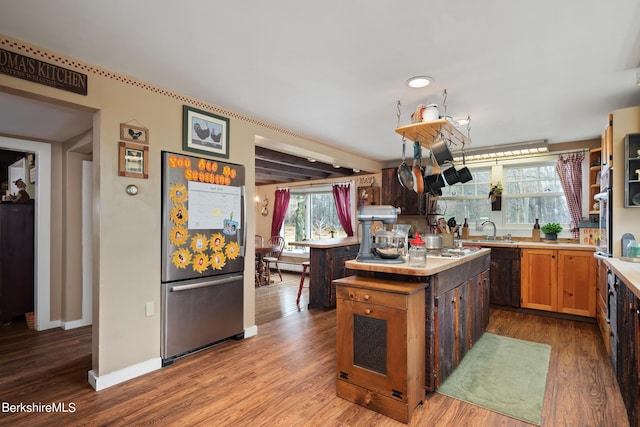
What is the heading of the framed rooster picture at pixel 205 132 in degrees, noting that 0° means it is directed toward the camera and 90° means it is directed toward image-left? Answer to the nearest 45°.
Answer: approximately 315°

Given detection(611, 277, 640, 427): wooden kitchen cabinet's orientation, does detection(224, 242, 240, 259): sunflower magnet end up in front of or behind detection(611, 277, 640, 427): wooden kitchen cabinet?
in front

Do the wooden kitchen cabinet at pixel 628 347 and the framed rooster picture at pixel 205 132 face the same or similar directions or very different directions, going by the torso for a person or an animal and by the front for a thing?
very different directions

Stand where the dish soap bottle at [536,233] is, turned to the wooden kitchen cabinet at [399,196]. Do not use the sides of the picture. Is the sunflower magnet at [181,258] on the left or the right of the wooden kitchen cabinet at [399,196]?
left

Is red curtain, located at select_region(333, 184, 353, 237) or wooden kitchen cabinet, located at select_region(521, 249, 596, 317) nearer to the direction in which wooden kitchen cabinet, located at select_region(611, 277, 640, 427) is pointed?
the red curtain

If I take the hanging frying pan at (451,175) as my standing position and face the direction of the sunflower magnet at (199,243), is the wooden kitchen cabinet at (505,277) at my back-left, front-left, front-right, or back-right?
back-right

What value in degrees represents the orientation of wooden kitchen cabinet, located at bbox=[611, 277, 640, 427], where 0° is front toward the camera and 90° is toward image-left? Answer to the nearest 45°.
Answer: approximately 90°

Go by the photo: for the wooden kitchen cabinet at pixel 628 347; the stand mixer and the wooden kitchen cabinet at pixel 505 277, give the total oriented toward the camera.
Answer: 1

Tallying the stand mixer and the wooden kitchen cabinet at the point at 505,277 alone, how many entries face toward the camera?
1

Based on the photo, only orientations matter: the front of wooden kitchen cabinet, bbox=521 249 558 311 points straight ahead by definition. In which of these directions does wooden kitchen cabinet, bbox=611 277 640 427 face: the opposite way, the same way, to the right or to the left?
to the right

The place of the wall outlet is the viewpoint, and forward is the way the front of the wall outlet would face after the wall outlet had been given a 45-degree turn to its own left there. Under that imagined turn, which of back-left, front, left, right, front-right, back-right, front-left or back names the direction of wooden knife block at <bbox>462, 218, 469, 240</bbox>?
front
